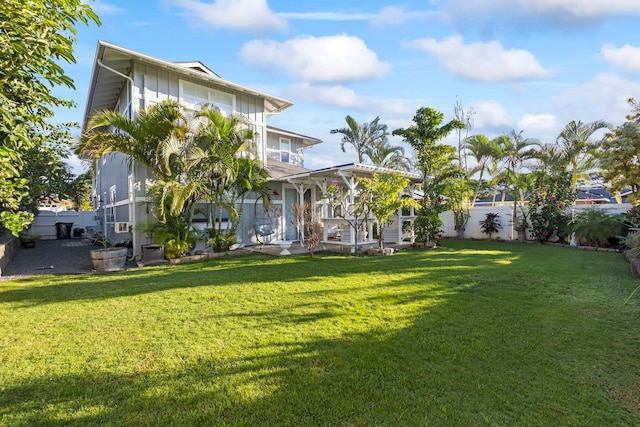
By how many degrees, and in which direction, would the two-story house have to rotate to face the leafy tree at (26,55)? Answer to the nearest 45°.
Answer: approximately 45° to its right

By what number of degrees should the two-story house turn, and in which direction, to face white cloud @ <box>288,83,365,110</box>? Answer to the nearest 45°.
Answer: approximately 90° to its left

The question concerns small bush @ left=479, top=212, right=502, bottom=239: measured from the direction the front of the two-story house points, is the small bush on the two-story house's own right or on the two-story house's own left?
on the two-story house's own left

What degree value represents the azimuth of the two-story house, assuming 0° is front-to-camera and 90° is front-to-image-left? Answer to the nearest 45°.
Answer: approximately 315°

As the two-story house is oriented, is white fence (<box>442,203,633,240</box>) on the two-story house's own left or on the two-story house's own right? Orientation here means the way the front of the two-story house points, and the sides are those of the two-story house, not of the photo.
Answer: on the two-story house's own left

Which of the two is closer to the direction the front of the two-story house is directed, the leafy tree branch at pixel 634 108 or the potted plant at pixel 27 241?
the leafy tree branch
